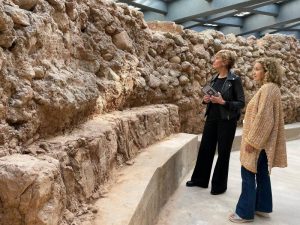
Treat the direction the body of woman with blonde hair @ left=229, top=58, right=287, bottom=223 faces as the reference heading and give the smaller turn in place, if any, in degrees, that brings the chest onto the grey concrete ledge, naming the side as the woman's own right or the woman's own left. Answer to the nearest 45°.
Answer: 0° — they already face it

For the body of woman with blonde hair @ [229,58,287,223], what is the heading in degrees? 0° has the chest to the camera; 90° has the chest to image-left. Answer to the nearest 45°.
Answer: approximately 90°

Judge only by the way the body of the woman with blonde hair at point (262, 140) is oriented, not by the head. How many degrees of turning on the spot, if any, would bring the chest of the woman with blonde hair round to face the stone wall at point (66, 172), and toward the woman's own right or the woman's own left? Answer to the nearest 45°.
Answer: approximately 45° to the woman's own left

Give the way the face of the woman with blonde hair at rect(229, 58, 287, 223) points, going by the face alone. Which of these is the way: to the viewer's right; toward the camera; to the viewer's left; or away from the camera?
to the viewer's left
